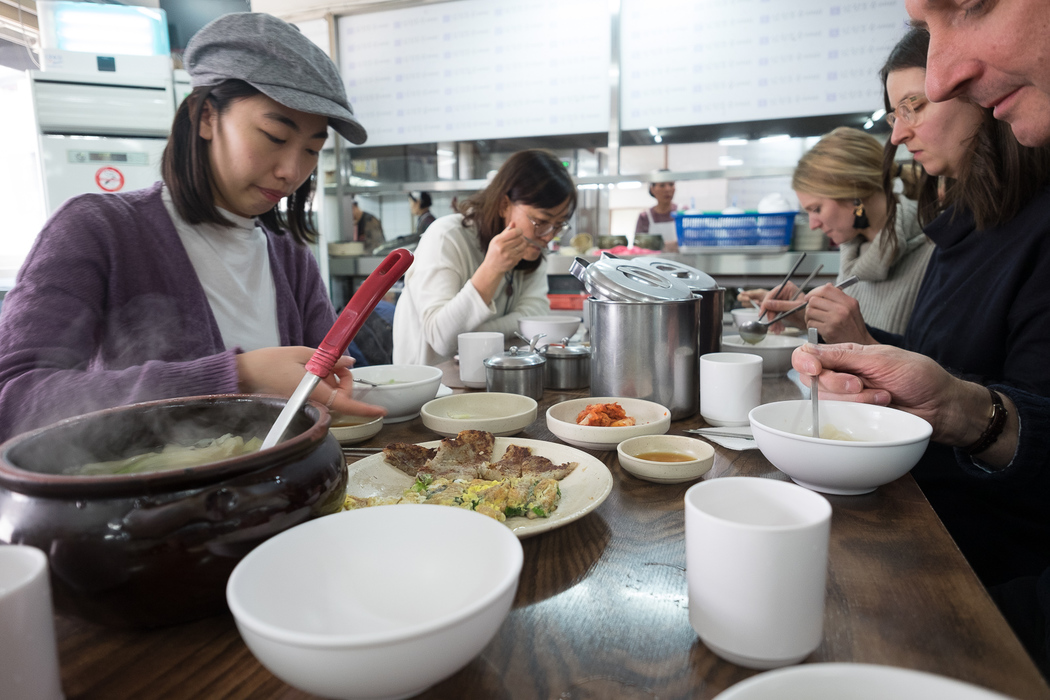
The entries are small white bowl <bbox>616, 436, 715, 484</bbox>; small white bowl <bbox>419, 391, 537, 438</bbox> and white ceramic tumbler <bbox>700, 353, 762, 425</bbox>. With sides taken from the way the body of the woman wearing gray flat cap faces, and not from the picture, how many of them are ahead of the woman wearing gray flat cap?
3

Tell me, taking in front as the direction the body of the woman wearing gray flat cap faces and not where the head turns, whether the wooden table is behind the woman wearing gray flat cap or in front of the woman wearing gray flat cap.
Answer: in front

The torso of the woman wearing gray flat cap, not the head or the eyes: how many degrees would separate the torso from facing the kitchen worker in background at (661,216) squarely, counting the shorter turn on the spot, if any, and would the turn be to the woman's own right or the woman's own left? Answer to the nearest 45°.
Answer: approximately 90° to the woman's own left

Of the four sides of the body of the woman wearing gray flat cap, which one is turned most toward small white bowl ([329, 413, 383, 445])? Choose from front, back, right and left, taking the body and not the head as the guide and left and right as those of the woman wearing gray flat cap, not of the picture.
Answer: front

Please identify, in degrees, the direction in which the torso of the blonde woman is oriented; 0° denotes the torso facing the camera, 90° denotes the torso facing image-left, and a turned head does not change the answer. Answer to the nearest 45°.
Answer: approximately 90°

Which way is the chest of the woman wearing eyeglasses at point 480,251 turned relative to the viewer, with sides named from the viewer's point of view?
facing the viewer and to the right of the viewer

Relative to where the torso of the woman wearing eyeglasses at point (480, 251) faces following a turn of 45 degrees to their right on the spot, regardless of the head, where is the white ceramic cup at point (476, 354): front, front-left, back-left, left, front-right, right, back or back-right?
front

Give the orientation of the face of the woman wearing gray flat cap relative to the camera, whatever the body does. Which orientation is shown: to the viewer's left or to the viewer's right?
to the viewer's right

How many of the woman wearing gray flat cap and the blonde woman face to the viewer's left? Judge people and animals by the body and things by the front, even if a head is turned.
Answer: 1

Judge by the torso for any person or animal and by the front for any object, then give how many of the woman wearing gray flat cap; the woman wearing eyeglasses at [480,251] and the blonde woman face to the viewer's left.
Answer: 1

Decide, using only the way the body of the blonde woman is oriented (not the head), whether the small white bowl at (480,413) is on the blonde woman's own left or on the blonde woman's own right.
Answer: on the blonde woman's own left

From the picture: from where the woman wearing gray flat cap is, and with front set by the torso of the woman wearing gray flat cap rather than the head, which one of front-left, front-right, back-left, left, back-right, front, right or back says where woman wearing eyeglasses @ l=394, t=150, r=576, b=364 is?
left

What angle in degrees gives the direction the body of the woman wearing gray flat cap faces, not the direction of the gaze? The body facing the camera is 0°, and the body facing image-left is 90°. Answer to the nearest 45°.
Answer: approximately 315°

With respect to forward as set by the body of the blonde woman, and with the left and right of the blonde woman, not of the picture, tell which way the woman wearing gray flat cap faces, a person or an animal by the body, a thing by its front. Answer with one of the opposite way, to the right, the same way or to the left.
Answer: the opposite way
